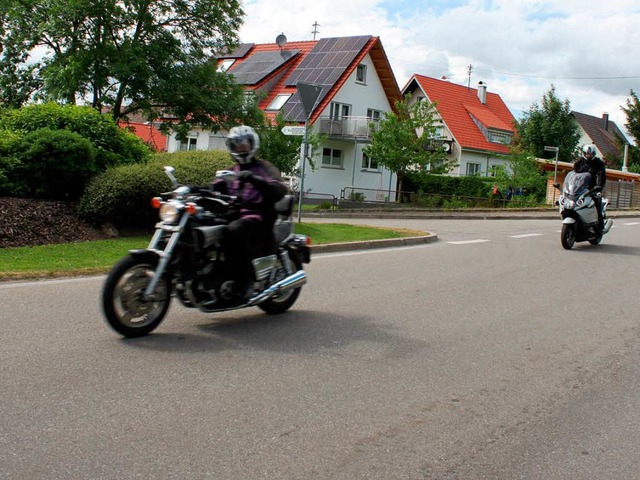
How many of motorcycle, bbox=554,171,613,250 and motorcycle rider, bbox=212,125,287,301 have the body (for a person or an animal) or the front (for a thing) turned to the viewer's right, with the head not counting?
0

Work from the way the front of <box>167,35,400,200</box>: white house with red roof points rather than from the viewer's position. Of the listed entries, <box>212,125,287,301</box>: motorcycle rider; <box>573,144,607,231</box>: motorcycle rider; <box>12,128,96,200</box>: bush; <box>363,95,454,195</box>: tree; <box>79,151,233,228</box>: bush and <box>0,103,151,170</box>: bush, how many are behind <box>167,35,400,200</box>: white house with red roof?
0

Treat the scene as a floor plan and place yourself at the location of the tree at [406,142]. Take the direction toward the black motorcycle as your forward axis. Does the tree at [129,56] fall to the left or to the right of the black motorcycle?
right

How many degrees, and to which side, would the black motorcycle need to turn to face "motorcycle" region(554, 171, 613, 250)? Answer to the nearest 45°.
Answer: approximately 180°

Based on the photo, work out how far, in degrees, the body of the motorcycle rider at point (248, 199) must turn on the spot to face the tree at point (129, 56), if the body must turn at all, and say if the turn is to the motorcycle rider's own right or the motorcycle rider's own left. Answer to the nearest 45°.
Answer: approximately 135° to the motorcycle rider's own right

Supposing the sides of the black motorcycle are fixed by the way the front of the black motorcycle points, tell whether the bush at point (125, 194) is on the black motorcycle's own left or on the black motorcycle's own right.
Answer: on the black motorcycle's own right

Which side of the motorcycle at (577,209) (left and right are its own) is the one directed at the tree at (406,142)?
right

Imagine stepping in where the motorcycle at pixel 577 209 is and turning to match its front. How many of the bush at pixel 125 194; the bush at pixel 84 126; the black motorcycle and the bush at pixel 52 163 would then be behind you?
0

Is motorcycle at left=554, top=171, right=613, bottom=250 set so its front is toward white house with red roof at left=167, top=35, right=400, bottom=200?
no

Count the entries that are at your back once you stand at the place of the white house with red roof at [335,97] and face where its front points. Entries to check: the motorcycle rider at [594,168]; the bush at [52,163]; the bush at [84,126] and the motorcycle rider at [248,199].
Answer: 0

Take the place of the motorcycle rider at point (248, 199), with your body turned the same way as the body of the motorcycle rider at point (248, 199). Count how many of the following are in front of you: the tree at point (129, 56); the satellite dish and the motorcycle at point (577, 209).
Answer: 0

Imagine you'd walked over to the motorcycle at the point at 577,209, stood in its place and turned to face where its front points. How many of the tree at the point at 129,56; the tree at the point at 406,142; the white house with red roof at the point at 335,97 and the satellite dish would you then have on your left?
0

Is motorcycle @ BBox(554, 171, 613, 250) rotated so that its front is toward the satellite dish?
no

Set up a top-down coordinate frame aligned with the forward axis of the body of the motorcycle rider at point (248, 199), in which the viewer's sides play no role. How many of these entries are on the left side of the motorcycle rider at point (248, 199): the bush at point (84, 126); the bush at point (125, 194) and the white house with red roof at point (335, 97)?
0

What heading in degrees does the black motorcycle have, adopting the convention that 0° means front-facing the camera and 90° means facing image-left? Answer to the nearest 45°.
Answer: approximately 45°

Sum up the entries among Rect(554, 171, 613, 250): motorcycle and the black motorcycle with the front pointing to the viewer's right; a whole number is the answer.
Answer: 0

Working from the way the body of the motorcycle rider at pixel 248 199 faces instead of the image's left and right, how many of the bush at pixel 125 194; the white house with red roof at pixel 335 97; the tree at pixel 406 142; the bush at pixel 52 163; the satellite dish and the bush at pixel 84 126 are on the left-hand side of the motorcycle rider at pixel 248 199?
0

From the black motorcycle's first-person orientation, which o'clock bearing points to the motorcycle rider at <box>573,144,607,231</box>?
The motorcycle rider is roughly at 6 o'clock from the black motorcycle.
